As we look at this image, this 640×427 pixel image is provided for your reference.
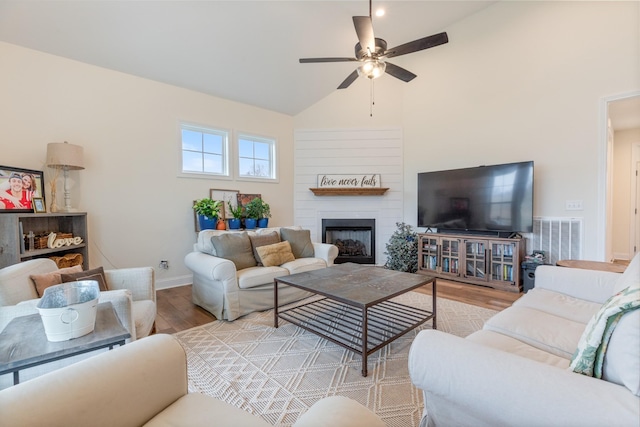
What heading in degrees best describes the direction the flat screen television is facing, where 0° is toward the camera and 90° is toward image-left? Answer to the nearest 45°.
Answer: approximately 45°

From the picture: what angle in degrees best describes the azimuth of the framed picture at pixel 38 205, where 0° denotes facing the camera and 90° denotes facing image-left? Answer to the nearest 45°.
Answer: approximately 315°

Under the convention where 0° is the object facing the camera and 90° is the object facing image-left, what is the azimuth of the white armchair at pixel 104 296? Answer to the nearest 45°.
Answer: approximately 315°

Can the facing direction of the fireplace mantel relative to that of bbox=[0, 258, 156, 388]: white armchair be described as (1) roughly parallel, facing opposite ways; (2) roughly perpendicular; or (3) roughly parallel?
roughly perpendicular

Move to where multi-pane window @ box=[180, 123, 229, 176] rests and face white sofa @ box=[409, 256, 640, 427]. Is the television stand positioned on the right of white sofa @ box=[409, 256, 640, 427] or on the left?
left

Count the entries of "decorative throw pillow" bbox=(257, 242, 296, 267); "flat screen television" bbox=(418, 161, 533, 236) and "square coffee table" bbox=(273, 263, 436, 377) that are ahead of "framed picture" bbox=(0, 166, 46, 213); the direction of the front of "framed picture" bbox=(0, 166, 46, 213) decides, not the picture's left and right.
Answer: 3

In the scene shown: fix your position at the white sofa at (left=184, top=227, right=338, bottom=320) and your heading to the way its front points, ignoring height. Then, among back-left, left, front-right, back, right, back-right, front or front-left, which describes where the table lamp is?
back-right

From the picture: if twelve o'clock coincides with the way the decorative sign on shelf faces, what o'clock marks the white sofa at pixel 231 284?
The white sofa is roughly at 1 o'clock from the decorative sign on shelf.

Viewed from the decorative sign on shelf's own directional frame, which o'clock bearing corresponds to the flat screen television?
The flat screen television is roughly at 10 o'clock from the decorative sign on shelf.

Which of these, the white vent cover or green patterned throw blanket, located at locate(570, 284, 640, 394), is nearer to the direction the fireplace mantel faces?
the green patterned throw blanket

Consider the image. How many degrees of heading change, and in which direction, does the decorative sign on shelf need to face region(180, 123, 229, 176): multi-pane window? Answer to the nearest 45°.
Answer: approximately 45° to its right
